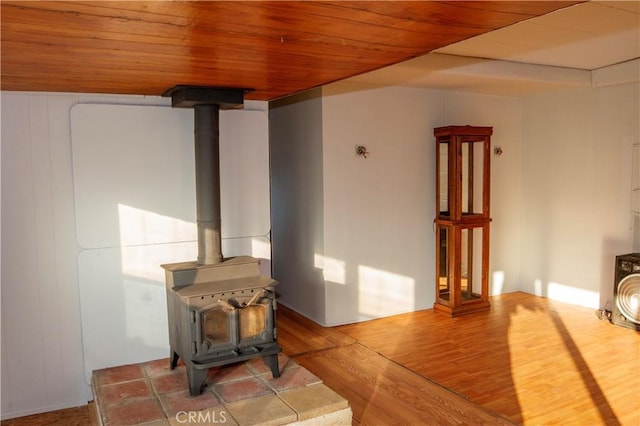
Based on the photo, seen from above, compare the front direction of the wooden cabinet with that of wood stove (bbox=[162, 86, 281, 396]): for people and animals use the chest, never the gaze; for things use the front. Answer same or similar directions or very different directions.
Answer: same or similar directions

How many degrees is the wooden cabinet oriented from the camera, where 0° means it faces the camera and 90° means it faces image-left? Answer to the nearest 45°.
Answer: approximately 315°

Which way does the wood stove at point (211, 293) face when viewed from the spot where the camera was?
facing the viewer and to the right of the viewer

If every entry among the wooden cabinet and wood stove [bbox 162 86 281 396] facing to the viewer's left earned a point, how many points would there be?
0

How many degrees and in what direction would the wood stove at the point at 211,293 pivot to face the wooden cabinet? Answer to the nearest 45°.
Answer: approximately 90° to its left

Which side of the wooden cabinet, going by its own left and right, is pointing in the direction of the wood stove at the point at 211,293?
right
